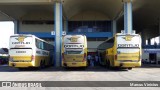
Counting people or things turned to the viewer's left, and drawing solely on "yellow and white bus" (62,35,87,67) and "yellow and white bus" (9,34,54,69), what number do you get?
0

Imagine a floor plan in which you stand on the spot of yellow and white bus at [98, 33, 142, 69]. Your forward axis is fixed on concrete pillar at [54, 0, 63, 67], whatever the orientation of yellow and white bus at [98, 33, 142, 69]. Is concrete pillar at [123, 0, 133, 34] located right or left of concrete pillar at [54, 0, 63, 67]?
right

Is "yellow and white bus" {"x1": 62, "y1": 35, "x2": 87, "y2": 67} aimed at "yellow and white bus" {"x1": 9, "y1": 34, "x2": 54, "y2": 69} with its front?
no

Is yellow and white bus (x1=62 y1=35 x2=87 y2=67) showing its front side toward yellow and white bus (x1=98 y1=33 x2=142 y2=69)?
no
